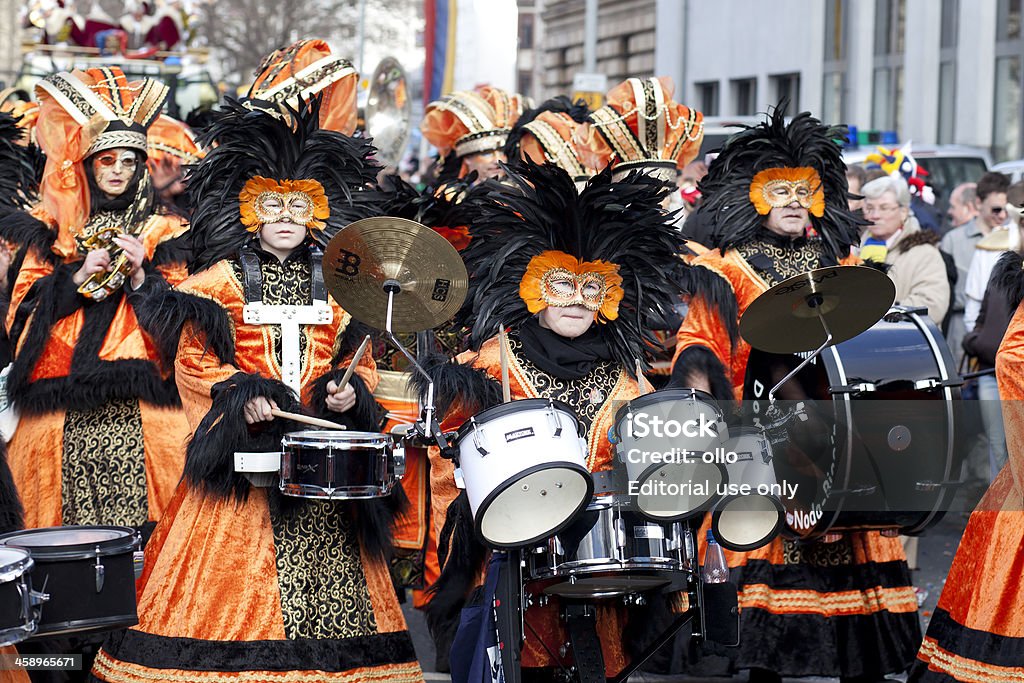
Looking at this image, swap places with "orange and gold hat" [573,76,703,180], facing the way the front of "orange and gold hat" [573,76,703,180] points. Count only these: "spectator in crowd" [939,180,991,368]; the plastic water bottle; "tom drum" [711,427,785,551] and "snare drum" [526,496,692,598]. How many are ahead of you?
3

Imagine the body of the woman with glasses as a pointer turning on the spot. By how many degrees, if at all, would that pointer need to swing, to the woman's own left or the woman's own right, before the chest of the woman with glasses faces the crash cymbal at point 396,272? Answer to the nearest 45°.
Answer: approximately 45° to the woman's own left

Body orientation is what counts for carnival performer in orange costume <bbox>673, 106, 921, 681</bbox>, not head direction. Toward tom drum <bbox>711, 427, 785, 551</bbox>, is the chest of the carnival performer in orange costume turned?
yes

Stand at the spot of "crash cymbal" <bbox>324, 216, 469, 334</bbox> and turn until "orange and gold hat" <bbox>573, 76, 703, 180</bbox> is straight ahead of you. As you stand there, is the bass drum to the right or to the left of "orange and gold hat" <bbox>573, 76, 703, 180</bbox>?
right

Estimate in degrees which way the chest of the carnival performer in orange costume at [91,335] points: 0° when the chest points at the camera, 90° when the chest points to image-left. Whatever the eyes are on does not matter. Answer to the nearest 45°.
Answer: approximately 0°

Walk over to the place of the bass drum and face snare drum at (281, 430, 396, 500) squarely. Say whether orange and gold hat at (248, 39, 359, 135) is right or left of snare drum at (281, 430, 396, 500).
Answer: right

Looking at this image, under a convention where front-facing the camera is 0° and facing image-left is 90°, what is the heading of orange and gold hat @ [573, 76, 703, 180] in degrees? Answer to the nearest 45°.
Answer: approximately 0°

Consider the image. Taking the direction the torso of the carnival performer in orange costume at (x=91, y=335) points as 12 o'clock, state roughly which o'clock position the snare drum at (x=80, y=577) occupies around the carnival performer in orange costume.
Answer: The snare drum is roughly at 12 o'clock from the carnival performer in orange costume.

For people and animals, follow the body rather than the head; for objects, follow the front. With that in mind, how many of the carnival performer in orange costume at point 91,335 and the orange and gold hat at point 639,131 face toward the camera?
2

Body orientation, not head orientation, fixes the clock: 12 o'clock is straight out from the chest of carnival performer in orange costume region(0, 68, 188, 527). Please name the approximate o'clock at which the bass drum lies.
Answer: The bass drum is roughly at 10 o'clock from the carnival performer in orange costume.

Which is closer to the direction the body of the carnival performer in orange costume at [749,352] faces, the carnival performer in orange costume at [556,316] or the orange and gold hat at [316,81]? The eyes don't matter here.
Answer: the carnival performer in orange costume
